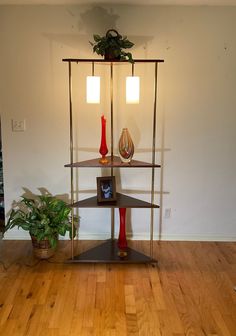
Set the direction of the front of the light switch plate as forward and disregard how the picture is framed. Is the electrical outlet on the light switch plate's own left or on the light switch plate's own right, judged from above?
on the light switch plate's own left

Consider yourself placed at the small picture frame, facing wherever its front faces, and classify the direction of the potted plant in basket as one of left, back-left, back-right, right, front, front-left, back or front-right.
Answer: right

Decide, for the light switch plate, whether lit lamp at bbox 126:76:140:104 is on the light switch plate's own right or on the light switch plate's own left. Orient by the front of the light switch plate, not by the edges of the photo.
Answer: on the light switch plate's own left

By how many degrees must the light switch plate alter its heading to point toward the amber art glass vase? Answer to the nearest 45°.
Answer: approximately 45° to its left

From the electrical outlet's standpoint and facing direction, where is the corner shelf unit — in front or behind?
in front

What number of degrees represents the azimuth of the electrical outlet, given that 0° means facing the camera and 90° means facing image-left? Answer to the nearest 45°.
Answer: approximately 0°

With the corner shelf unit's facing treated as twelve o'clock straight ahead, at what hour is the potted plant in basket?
The potted plant in basket is roughly at 3 o'clock from the corner shelf unit.
